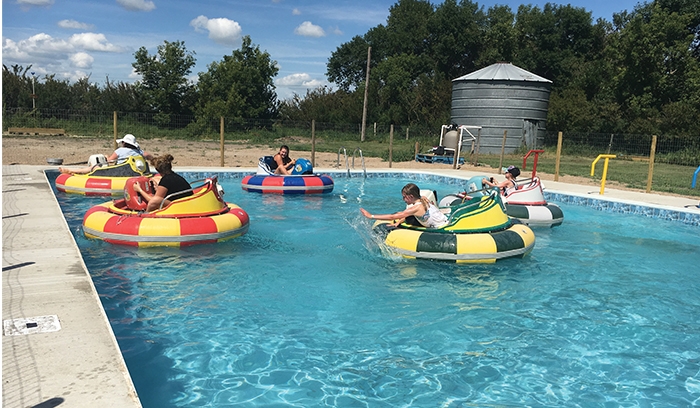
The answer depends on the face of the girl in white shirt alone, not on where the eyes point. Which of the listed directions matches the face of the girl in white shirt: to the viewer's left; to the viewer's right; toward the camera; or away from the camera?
to the viewer's left

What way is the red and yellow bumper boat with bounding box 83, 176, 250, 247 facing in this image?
to the viewer's left

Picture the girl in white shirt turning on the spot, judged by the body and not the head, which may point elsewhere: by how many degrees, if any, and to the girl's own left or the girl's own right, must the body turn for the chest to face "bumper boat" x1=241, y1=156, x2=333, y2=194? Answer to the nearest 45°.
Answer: approximately 45° to the girl's own right

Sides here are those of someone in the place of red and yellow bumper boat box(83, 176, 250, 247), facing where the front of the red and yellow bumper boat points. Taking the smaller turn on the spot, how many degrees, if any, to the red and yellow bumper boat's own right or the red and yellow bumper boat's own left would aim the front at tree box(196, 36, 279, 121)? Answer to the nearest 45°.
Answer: approximately 90° to the red and yellow bumper boat's own right

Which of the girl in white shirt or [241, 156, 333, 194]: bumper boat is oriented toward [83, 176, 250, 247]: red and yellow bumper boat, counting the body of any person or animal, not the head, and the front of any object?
the girl in white shirt

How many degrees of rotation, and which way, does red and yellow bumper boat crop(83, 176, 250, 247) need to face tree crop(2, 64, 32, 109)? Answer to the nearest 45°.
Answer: approximately 90° to its right

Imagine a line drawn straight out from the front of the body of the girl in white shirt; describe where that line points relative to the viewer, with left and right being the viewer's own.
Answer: facing to the left of the viewer

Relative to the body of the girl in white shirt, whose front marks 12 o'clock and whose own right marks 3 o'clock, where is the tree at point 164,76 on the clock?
The tree is roughly at 2 o'clock from the girl in white shirt.

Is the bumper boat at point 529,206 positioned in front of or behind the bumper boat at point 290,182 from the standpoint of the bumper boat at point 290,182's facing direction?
in front

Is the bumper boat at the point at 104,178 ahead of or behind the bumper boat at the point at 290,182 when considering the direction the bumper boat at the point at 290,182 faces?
behind
